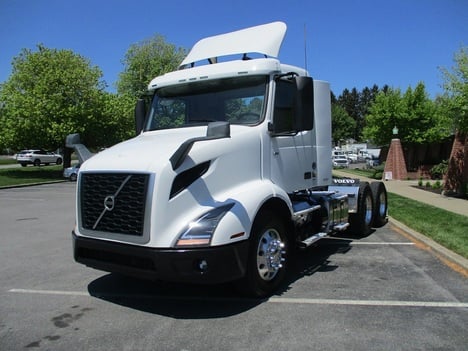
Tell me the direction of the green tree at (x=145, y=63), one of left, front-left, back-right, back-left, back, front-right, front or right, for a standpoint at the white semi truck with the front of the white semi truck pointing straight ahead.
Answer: back-right

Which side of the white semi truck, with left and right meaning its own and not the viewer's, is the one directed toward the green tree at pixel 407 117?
back

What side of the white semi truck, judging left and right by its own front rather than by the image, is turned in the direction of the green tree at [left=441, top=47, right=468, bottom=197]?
back

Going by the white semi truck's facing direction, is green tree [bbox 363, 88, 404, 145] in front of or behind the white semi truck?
behind

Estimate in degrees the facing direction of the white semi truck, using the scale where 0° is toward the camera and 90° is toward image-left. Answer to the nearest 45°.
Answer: approximately 45°

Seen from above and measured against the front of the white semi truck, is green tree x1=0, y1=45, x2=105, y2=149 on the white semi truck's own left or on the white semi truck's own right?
on the white semi truck's own right
